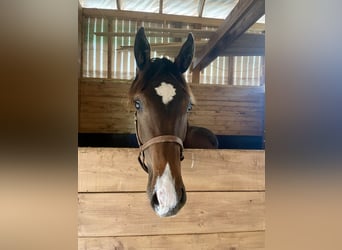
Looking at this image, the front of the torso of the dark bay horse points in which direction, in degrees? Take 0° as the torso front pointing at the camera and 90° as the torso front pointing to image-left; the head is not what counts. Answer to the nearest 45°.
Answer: approximately 0°
